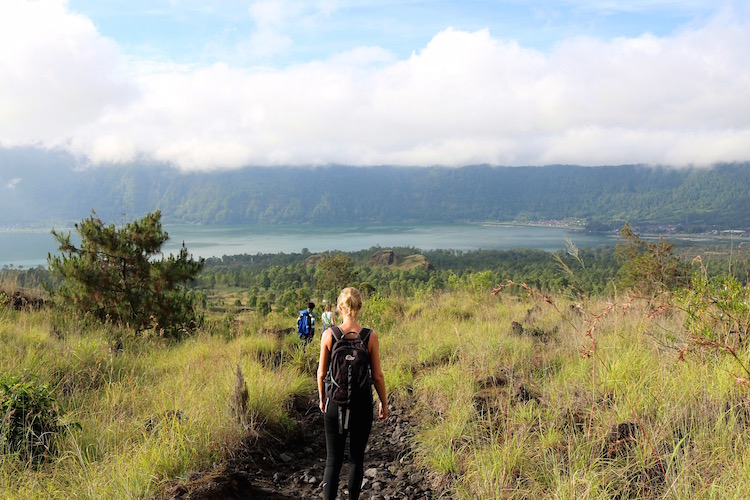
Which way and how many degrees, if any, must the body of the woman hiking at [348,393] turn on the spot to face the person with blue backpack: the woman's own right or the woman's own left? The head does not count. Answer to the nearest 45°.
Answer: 0° — they already face them

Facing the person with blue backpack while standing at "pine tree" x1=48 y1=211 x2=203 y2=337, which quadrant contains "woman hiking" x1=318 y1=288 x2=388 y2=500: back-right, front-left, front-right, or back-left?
front-right

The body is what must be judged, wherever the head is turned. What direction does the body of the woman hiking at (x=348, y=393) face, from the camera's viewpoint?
away from the camera

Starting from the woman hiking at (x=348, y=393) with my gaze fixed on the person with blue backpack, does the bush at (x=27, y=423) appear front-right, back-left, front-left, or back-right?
front-left

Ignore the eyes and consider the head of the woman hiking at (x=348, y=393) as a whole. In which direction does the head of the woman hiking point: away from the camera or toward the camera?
away from the camera

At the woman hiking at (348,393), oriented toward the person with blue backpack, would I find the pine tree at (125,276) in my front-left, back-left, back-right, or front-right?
front-left

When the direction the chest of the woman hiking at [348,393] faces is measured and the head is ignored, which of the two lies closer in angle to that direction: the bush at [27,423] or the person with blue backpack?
the person with blue backpack

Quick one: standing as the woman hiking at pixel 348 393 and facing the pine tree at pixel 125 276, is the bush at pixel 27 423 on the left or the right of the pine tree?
left

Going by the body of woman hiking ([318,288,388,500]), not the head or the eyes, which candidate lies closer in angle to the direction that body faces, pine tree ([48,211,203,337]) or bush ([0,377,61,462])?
the pine tree

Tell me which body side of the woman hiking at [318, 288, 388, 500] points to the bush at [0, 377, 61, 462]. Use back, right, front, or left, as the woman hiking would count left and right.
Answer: left
